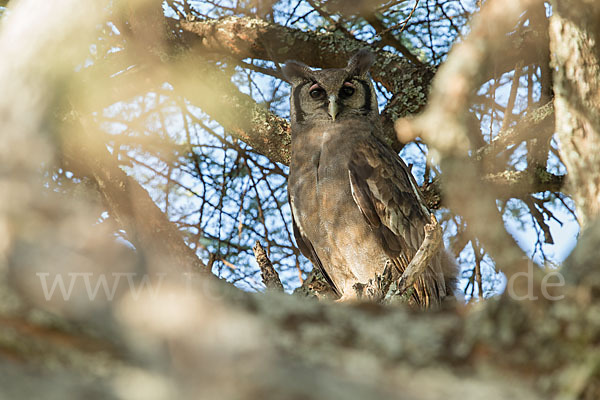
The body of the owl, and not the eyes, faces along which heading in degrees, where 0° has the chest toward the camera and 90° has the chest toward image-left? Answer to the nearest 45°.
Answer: approximately 45°
